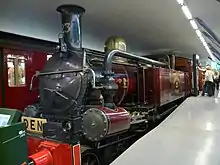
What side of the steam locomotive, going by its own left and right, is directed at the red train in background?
right

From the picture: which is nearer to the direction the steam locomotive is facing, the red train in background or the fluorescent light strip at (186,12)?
the red train in background

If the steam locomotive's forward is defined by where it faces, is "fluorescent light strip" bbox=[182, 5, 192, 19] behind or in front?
behind

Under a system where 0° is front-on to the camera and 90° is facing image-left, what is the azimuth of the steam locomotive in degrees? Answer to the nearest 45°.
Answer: approximately 45°
